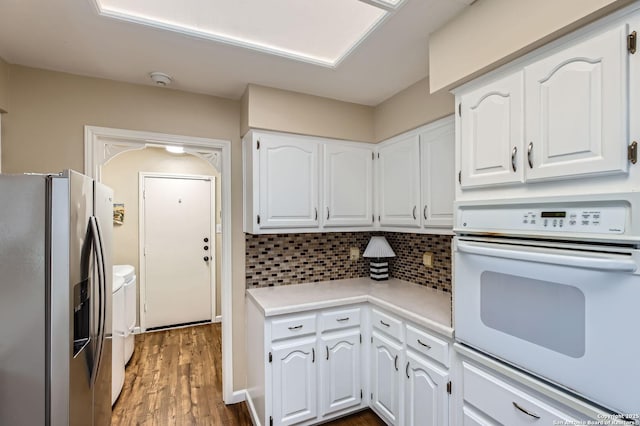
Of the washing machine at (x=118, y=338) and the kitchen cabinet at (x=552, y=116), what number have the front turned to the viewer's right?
1

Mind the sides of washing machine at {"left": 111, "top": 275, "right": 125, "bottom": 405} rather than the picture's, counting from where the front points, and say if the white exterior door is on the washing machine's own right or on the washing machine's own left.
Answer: on the washing machine's own left

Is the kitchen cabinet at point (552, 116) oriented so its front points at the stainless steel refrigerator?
yes

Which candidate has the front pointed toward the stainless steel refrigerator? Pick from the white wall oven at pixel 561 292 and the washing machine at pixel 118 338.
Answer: the white wall oven

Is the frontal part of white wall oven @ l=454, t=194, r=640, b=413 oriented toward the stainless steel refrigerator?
yes

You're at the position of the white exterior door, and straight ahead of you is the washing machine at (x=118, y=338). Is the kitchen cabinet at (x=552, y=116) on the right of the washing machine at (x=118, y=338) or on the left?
left

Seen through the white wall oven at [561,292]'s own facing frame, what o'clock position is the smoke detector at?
The smoke detector is roughly at 1 o'clock from the white wall oven.

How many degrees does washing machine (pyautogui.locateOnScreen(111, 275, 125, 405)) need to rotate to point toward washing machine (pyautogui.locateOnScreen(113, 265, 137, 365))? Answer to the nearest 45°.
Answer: approximately 90° to its left

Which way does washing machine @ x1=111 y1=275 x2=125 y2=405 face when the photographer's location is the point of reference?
facing to the right of the viewer

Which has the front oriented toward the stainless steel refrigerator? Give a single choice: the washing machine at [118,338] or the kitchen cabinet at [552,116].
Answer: the kitchen cabinet
